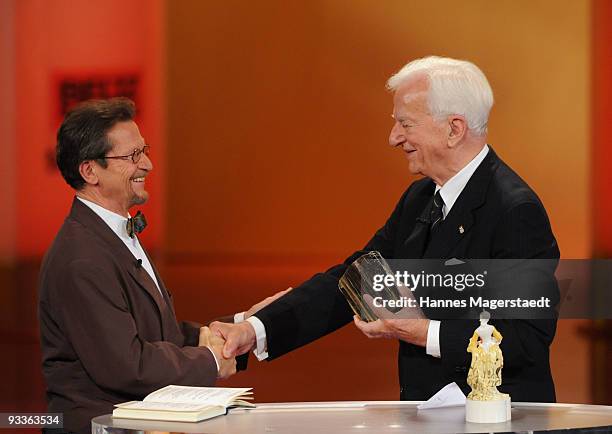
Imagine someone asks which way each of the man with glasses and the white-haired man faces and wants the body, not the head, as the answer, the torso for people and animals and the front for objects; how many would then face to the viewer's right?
1

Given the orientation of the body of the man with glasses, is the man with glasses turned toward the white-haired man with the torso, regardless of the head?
yes

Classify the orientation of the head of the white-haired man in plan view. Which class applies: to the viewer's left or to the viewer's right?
to the viewer's left

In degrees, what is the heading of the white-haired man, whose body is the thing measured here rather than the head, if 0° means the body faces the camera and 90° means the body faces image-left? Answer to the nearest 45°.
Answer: approximately 45°

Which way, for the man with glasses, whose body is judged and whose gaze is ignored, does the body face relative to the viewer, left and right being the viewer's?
facing to the right of the viewer

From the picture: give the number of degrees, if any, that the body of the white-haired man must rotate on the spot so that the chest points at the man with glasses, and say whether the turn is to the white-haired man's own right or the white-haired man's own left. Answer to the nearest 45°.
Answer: approximately 45° to the white-haired man's own right

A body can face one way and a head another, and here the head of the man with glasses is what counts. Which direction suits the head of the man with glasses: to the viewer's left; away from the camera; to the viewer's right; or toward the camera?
to the viewer's right

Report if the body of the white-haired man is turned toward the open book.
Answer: yes

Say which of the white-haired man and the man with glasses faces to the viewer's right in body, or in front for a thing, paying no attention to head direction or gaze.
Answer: the man with glasses
